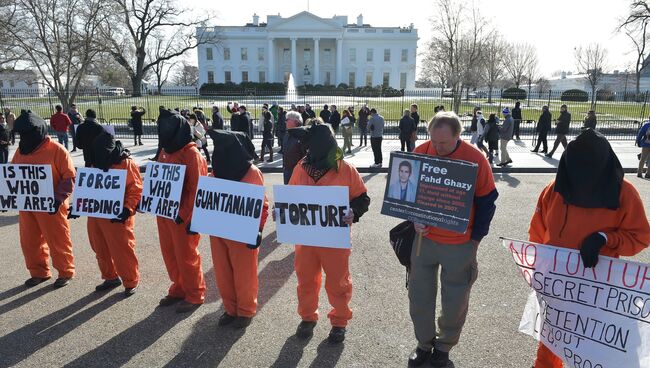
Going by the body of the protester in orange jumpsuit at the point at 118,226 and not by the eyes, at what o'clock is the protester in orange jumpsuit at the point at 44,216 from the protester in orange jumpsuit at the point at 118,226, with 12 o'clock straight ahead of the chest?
the protester in orange jumpsuit at the point at 44,216 is roughly at 3 o'clock from the protester in orange jumpsuit at the point at 118,226.

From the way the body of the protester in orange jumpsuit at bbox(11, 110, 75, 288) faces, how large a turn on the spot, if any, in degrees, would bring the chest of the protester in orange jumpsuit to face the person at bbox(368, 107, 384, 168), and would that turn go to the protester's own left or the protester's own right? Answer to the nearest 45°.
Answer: approximately 180°

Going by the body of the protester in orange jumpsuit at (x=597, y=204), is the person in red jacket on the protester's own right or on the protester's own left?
on the protester's own right

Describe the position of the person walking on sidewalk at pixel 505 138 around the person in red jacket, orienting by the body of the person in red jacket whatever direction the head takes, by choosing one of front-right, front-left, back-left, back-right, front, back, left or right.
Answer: back-right

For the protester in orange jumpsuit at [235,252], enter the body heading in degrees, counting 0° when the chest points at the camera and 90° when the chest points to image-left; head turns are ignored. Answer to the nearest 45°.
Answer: approximately 45°

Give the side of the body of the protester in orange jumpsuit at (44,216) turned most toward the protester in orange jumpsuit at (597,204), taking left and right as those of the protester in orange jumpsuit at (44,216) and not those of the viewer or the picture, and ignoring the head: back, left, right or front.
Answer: left
